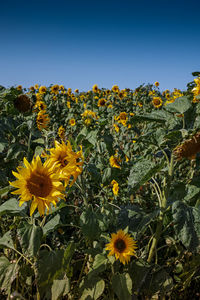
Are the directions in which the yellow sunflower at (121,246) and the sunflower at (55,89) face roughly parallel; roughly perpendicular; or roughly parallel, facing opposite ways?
roughly parallel

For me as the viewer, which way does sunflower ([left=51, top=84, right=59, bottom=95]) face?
facing the viewer

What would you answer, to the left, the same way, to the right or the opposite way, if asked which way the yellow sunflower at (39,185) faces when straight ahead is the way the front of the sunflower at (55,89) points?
the same way

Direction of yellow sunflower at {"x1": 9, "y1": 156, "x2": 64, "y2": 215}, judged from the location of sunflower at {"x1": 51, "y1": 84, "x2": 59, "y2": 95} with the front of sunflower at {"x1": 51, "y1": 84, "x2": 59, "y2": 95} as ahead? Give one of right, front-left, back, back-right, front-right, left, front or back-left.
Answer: front

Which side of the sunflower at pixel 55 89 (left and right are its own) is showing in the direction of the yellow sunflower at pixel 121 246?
front

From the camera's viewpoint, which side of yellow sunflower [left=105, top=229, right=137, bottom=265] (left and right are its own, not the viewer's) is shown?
front

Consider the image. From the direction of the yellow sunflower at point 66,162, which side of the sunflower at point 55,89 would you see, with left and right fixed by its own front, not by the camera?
front
